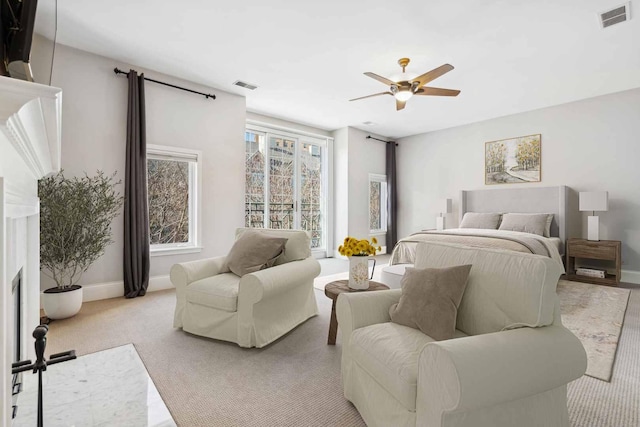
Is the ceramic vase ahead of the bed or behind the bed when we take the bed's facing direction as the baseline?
ahead

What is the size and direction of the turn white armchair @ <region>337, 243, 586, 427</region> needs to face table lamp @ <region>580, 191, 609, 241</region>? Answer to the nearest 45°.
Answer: approximately 135° to its right

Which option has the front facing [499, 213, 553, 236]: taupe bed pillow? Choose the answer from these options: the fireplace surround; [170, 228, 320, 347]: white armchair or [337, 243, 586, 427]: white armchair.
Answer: the fireplace surround

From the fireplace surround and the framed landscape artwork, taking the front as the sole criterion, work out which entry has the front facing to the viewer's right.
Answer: the fireplace surround

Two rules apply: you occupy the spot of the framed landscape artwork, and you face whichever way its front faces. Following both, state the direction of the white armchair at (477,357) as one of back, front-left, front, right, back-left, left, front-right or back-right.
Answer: front-left

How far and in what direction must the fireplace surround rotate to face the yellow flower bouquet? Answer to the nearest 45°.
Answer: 0° — it already faces it

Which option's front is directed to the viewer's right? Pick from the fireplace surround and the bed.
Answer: the fireplace surround

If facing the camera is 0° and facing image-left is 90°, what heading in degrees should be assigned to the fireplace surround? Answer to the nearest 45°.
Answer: approximately 270°

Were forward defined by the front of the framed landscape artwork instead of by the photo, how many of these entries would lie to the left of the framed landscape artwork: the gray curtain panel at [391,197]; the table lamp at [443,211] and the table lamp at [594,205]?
1

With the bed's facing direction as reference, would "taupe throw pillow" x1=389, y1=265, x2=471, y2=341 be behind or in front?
in front

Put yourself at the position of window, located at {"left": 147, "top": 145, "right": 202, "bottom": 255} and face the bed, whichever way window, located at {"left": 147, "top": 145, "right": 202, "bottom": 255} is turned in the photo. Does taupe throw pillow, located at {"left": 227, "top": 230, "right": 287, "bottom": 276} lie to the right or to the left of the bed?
right

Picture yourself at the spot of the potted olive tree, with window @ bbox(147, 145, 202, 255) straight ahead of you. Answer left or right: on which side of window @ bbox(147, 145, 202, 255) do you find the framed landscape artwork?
right

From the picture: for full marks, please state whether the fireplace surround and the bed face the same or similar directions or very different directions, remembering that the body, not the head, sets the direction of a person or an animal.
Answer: very different directions

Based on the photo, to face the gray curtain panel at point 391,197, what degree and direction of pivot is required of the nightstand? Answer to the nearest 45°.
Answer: approximately 45° to its right
